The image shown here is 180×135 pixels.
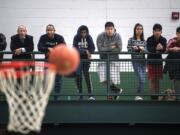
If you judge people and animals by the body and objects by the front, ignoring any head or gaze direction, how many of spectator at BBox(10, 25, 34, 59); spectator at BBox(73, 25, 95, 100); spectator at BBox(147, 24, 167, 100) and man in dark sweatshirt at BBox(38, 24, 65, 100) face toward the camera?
4

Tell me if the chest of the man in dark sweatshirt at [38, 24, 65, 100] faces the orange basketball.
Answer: yes

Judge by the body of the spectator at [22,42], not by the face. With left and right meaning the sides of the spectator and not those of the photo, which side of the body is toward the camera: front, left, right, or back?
front

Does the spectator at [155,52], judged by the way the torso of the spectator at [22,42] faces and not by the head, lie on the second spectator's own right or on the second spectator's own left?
on the second spectator's own left

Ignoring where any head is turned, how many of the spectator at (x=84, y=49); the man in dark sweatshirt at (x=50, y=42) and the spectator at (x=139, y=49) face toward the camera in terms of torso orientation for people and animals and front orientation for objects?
3

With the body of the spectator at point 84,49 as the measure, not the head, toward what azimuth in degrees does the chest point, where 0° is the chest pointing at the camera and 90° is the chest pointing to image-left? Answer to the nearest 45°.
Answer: approximately 0°

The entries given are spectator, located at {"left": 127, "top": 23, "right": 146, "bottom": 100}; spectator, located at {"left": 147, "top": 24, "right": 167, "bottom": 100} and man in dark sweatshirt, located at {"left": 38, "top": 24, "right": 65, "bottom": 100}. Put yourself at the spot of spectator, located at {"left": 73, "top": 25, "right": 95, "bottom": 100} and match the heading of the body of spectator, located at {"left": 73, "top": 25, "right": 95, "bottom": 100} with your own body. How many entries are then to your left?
2

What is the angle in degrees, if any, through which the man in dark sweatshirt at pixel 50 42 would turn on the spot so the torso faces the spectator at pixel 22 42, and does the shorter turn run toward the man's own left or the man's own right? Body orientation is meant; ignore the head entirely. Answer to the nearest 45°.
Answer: approximately 90° to the man's own right

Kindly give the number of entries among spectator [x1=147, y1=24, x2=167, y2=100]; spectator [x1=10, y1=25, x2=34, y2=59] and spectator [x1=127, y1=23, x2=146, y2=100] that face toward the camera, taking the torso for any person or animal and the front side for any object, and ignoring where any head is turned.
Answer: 3

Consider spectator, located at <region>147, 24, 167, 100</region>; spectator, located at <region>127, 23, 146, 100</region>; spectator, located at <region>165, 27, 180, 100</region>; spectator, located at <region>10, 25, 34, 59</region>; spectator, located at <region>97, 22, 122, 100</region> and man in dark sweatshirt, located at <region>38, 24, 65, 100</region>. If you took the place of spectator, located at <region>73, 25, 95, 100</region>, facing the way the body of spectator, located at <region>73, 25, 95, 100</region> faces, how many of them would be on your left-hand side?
4

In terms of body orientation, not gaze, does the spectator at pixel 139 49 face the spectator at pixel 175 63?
no

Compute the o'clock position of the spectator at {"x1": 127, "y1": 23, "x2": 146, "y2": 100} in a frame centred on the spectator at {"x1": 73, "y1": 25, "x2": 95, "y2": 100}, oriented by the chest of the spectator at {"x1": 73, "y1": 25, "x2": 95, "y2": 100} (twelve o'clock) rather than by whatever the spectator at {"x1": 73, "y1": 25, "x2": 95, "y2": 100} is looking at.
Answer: the spectator at {"x1": 127, "y1": 23, "x2": 146, "y2": 100} is roughly at 9 o'clock from the spectator at {"x1": 73, "y1": 25, "x2": 95, "y2": 100}.

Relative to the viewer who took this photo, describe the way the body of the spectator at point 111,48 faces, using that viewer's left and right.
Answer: facing the viewer

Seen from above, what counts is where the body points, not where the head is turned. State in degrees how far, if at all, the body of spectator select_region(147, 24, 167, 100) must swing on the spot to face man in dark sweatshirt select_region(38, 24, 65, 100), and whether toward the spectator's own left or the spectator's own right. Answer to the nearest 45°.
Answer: approximately 90° to the spectator's own right

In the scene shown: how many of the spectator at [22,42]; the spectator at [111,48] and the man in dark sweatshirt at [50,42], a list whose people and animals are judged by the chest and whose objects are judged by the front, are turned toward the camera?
3

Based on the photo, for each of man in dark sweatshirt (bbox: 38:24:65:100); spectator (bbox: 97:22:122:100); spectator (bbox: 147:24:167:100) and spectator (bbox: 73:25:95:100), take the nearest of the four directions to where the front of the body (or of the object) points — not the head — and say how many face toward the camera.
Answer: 4

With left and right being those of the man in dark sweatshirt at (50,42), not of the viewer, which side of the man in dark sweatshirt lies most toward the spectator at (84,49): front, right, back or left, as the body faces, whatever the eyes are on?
left

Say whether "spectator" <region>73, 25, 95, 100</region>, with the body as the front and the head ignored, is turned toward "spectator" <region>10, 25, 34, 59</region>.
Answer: no

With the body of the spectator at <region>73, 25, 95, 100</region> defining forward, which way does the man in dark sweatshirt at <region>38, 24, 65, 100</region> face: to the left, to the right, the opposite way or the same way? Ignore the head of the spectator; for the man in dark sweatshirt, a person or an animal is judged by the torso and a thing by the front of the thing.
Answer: the same way

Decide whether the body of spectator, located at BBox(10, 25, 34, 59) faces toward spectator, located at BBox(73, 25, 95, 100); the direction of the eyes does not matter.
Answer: no

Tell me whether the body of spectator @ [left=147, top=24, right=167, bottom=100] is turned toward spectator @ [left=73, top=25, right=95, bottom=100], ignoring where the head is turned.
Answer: no

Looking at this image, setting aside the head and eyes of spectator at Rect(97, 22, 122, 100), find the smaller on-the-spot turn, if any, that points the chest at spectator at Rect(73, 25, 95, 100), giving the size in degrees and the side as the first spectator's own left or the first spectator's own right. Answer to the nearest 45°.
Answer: approximately 90° to the first spectator's own right
